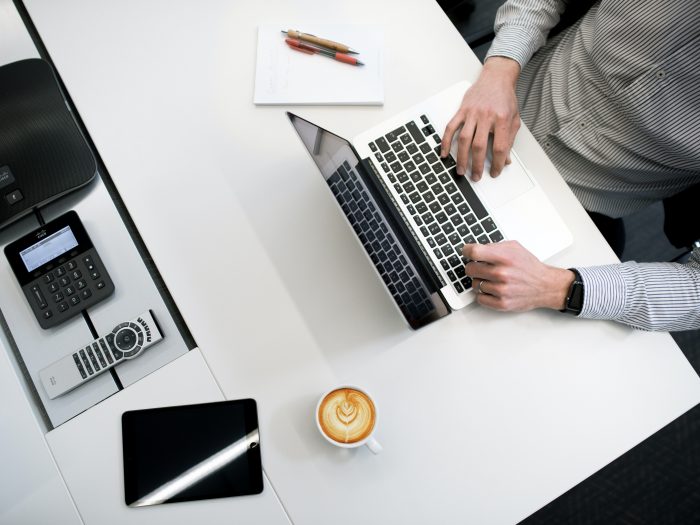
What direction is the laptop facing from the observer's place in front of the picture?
facing away from the viewer and to the right of the viewer

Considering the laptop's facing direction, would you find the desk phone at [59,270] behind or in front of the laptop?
behind

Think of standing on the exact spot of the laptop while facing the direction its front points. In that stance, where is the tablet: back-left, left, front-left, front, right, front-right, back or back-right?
back-left
